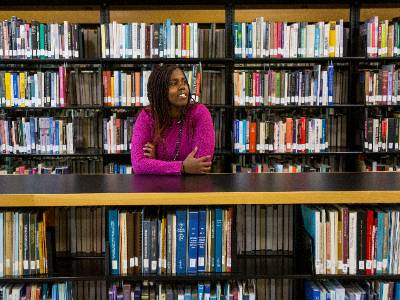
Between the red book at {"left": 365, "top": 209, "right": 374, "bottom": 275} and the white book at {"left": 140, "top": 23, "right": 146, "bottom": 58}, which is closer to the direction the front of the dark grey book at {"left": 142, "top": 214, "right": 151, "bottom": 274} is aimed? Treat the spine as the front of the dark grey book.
the red book

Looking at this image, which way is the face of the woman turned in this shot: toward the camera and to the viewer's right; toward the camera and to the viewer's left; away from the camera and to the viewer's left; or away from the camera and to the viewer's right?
toward the camera and to the viewer's right
